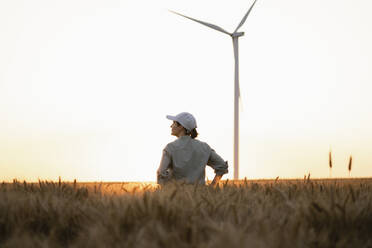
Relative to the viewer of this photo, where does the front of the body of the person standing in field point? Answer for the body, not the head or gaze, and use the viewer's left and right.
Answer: facing away from the viewer and to the left of the viewer

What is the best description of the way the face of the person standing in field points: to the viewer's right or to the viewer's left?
to the viewer's left
